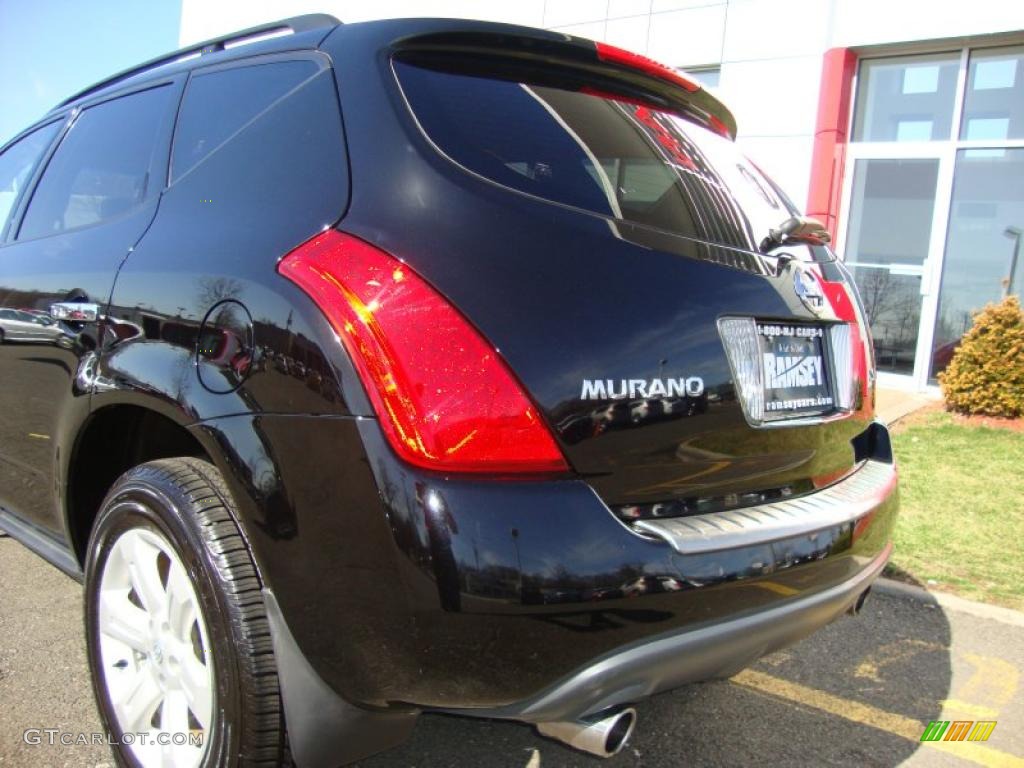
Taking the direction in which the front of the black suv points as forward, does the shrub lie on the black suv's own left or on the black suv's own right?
on the black suv's own right

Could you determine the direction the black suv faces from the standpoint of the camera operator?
facing away from the viewer and to the left of the viewer
